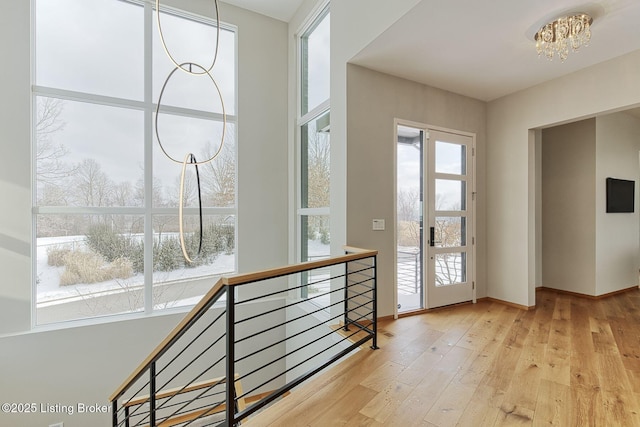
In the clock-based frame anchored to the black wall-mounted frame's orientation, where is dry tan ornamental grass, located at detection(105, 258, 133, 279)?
The dry tan ornamental grass is roughly at 3 o'clock from the black wall-mounted frame.

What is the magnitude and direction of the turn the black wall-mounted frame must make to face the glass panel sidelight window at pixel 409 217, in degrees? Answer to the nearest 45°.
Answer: approximately 90° to its right

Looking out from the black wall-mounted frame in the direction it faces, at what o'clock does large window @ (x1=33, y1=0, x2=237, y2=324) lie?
The large window is roughly at 3 o'clock from the black wall-mounted frame.

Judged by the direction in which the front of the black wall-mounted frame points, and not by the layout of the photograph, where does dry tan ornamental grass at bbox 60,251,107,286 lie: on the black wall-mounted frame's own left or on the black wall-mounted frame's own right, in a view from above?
on the black wall-mounted frame's own right

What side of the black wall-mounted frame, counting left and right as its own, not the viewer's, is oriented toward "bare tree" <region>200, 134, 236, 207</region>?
right

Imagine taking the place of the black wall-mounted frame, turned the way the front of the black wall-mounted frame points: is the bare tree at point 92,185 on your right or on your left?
on your right

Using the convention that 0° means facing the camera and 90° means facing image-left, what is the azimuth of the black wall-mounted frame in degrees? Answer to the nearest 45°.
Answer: approximately 315°

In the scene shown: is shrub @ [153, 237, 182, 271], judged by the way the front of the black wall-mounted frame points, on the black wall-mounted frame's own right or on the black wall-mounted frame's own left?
on the black wall-mounted frame's own right
